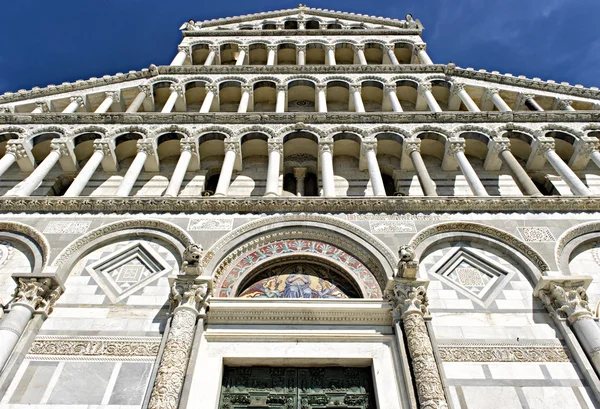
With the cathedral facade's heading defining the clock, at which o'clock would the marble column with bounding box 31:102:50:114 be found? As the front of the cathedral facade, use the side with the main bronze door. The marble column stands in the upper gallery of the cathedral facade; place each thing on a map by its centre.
The marble column is roughly at 3 o'clock from the cathedral facade.

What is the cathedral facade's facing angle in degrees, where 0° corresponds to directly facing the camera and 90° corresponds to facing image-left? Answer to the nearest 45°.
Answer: approximately 0°
